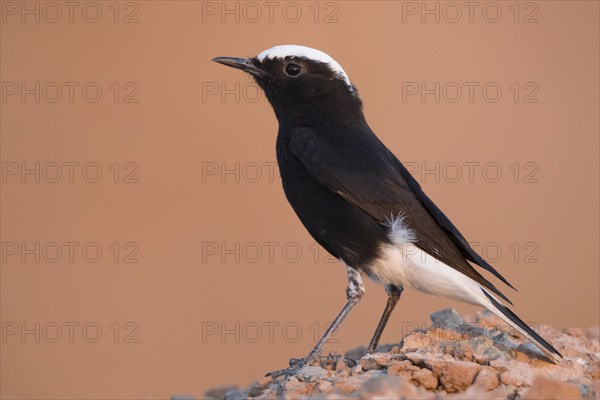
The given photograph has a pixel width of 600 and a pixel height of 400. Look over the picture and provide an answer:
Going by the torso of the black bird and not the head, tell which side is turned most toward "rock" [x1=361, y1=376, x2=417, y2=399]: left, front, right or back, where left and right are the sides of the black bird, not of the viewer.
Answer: left

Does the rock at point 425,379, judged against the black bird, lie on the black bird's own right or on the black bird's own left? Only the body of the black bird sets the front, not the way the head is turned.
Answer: on the black bird's own left

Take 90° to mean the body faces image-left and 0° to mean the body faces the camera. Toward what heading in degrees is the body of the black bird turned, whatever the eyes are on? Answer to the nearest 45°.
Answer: approximately 90°

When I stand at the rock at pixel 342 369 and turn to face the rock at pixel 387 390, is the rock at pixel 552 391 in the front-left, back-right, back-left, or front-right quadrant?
front-left
